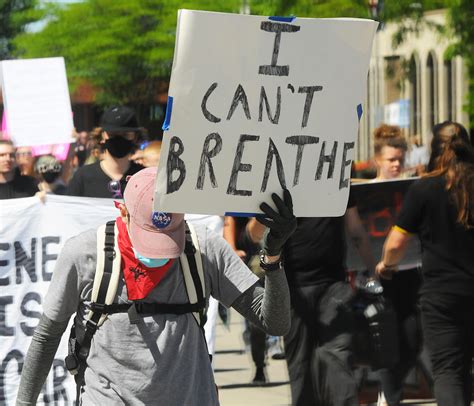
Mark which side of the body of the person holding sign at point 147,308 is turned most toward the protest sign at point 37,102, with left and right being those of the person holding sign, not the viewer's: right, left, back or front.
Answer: back

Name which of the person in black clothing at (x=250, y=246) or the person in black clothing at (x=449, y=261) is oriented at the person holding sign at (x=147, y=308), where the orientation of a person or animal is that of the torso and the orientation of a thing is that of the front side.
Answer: the person in black clothing at (x=250, y=246)

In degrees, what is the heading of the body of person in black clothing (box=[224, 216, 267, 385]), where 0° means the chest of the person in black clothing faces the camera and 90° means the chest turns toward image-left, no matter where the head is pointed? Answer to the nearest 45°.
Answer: approximately 0°

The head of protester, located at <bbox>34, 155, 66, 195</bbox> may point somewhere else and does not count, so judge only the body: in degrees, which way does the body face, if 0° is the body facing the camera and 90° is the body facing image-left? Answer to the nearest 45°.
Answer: approximately 0°

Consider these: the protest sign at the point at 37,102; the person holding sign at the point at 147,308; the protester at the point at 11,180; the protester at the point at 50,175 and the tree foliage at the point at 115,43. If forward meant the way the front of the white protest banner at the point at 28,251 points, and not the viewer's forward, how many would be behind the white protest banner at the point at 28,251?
4

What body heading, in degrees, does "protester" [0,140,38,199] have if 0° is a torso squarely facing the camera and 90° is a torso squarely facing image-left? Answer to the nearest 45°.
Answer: approximately 315°

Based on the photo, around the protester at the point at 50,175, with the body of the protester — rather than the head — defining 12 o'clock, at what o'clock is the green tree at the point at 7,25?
The green tree is roughly at 6 o'clock from the protester.
